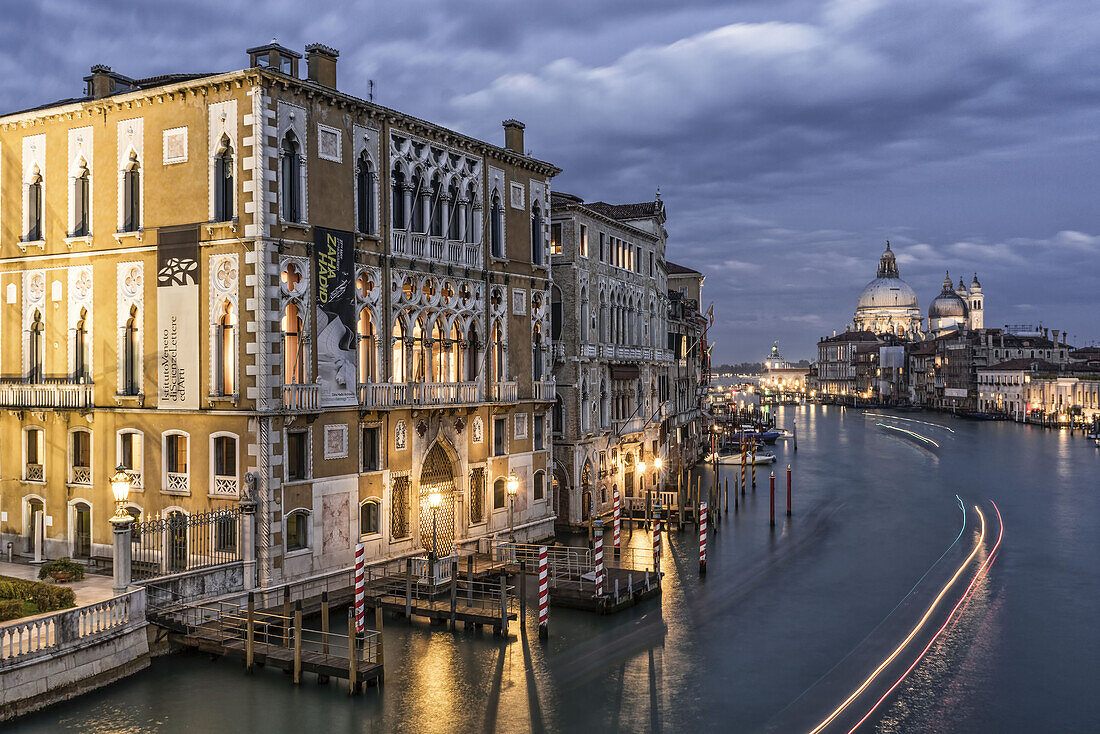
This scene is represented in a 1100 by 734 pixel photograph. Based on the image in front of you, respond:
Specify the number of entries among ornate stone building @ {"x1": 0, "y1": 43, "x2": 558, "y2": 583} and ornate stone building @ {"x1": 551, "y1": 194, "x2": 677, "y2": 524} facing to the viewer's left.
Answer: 0

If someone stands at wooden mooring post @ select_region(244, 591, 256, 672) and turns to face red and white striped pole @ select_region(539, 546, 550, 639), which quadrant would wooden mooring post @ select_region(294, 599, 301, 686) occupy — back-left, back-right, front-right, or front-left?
front-right

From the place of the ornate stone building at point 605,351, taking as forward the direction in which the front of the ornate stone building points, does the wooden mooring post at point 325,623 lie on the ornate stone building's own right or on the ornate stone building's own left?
on the ornate stone building's own right

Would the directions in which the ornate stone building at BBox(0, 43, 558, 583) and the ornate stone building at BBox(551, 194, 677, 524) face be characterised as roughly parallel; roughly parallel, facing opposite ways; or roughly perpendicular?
roughly parallel

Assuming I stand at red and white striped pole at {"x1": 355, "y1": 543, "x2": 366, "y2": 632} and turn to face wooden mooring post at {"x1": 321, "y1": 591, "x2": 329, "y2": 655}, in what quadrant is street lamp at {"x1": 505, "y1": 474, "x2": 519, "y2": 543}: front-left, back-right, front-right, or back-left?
back-right

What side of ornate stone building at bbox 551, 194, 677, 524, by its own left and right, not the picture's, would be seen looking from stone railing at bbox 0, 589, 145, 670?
right

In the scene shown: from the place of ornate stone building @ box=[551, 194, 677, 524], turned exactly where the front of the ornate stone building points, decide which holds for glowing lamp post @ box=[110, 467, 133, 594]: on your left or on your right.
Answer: on your right

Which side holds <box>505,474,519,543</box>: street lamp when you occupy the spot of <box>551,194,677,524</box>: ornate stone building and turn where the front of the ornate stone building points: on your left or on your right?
on your right

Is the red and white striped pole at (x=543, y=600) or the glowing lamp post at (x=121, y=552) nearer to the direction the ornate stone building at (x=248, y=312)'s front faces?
the red and white striped pole

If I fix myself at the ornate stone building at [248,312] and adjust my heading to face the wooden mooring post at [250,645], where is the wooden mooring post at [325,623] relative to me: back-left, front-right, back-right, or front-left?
front-left

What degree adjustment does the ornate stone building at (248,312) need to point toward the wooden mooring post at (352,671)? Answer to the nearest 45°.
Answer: approximately 45° to its right

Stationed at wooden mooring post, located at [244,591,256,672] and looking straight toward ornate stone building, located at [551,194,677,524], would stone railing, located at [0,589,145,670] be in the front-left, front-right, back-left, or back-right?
back-left

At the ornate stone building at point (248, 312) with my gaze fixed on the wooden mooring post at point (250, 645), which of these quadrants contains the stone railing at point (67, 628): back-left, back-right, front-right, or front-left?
front-right

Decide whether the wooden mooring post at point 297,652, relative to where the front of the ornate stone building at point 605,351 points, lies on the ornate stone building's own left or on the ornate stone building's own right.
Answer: on the ornate stone building's own right

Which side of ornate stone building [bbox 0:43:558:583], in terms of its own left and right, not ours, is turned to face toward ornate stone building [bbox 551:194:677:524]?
left
